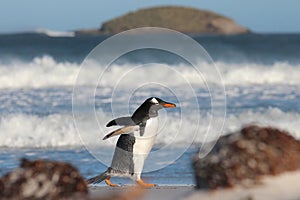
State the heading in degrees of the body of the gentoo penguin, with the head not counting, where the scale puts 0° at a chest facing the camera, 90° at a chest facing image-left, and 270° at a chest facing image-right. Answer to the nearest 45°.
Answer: approximately 270°

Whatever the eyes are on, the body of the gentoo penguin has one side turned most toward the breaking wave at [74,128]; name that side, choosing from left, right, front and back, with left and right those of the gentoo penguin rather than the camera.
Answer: left

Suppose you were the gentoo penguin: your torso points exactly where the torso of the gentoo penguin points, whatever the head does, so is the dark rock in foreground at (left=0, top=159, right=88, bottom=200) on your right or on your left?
on your right
